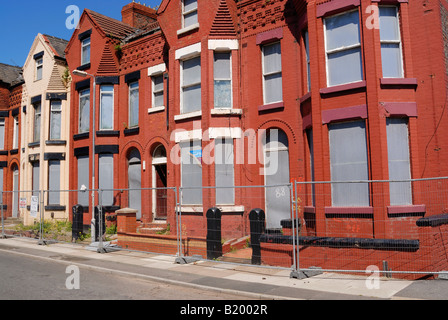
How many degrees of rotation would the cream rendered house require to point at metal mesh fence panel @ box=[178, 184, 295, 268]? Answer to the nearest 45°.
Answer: approximately 90° to its left

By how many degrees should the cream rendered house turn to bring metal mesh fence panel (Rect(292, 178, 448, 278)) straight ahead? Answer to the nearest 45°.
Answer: approximately 90° to its left

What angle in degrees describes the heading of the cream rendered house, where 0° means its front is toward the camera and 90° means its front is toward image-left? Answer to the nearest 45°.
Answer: approximately 45°
